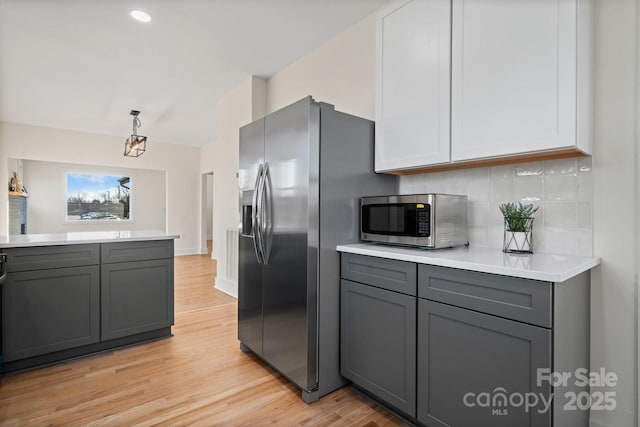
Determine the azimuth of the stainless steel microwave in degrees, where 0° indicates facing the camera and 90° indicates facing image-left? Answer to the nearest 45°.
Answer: approximately 45°

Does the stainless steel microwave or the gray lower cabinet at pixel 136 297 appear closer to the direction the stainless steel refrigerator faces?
the gray lower cabinet

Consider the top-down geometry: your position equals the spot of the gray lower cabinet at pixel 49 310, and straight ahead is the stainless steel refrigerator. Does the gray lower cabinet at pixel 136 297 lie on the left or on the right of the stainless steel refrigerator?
left

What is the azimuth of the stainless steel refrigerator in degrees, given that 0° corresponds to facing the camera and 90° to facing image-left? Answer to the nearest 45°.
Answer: approximately 45°

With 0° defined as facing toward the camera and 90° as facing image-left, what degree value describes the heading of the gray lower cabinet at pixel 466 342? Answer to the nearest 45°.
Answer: approximately 45°
